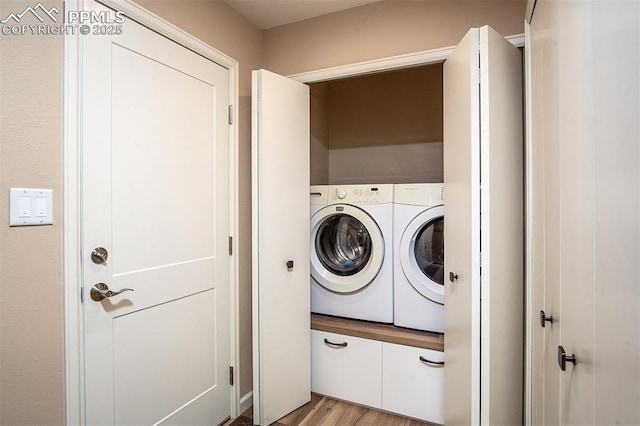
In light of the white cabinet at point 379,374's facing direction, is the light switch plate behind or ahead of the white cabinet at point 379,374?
ahead

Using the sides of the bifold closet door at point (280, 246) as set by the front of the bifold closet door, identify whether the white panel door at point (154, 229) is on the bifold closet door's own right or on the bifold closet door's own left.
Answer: on the bifold closet door's own right

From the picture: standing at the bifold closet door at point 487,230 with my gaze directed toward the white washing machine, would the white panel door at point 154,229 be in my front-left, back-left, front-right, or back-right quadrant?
front-left

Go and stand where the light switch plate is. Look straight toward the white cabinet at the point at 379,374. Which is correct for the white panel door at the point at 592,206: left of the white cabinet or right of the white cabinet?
right

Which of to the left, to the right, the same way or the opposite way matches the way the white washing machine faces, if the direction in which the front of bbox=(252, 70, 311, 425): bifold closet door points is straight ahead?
to the right

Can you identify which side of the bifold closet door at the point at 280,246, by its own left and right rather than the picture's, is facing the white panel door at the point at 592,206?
front

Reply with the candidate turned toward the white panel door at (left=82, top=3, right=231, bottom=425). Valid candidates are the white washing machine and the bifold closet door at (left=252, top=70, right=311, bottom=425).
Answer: the white washing machine

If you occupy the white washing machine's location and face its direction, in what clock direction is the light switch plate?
The light switch plate is roughly at 12 o'clock from the white washing machine.

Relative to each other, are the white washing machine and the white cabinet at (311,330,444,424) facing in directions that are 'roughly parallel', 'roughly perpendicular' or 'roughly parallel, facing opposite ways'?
roughly parallel

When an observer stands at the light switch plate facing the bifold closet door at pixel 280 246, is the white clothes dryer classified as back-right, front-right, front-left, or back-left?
front-right

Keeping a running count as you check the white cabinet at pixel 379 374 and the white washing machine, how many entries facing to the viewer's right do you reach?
0

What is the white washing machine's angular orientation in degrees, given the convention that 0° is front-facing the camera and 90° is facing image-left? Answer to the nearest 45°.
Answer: approximately 45°

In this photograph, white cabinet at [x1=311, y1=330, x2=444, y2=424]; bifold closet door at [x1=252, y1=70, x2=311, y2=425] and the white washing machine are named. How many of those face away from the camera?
0
